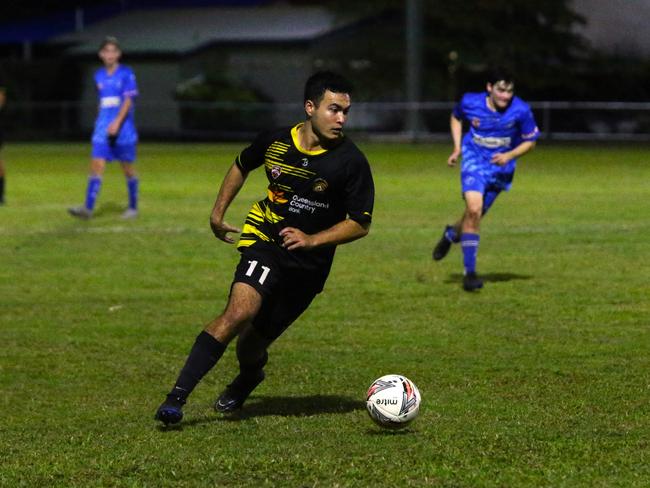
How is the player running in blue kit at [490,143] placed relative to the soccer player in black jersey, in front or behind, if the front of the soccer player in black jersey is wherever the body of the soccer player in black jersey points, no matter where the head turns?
behind

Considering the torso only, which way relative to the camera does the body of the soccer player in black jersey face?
toward the camera

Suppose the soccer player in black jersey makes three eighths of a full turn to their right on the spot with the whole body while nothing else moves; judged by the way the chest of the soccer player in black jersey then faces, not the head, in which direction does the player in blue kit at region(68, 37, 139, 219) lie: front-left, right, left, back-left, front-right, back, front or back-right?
front-right
